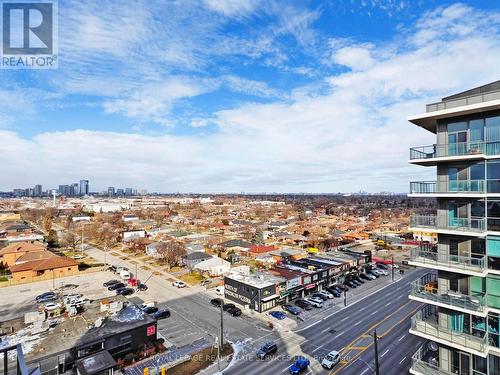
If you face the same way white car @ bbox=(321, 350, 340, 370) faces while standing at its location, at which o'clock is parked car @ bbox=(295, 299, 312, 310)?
The parked car is roughly at 4 o'clock from the white car.

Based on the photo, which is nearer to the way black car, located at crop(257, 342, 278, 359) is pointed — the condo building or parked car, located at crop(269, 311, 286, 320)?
the condo building

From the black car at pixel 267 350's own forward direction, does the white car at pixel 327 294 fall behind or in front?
behind

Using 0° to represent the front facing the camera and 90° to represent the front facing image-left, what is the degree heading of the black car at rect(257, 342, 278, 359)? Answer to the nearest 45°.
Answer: approximately 45°

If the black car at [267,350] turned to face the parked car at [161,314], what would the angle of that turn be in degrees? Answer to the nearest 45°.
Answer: approximately 90° to its right

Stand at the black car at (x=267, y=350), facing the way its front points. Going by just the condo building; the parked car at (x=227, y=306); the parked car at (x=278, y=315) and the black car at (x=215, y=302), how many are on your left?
1

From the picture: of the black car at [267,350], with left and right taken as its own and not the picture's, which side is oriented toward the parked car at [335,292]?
back

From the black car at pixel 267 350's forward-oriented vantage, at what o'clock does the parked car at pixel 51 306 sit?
The parked car is roughly at 2 o'clock from the black car.

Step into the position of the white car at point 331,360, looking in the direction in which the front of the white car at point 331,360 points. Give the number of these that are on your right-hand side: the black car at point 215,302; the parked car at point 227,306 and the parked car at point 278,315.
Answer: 3

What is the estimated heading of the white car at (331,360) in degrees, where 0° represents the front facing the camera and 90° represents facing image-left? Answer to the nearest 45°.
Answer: approximately 45°

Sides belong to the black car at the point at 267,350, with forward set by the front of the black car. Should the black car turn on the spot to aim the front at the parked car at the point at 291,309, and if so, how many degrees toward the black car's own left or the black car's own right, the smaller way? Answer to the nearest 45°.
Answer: approximately 135° to the black car's own right

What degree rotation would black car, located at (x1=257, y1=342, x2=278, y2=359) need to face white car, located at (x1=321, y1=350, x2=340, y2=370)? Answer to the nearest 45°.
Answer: approximately 135° to its left

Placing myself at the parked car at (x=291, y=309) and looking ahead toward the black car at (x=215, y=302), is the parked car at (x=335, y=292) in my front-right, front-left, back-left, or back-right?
back-right

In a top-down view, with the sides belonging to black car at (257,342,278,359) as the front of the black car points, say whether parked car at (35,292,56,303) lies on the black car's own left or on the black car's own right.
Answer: on the black car's own right
